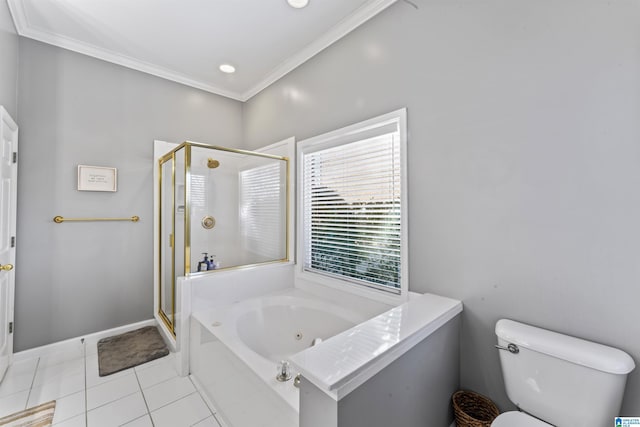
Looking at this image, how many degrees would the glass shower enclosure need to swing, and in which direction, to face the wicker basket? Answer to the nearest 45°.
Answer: approximately 90° to its left

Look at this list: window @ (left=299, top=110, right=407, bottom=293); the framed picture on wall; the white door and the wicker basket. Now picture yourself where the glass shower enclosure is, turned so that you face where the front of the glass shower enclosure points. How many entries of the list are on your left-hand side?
2

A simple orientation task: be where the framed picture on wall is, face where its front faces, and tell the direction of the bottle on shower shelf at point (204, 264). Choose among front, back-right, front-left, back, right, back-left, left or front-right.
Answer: front-left

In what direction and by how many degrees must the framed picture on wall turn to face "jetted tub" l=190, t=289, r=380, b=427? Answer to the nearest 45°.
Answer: approximately 45° to its left

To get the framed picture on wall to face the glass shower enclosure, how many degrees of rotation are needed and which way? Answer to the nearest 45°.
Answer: approximately 45° to its left
